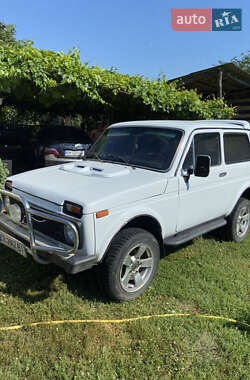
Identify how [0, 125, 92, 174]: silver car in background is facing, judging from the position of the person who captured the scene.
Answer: facing away from the viewer and to the left of the viewer

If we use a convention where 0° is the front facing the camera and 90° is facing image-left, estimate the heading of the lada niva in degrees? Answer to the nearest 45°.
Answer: approximately 45°

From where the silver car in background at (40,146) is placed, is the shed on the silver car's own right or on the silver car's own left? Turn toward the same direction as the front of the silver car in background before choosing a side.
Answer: on the silver car's own right
